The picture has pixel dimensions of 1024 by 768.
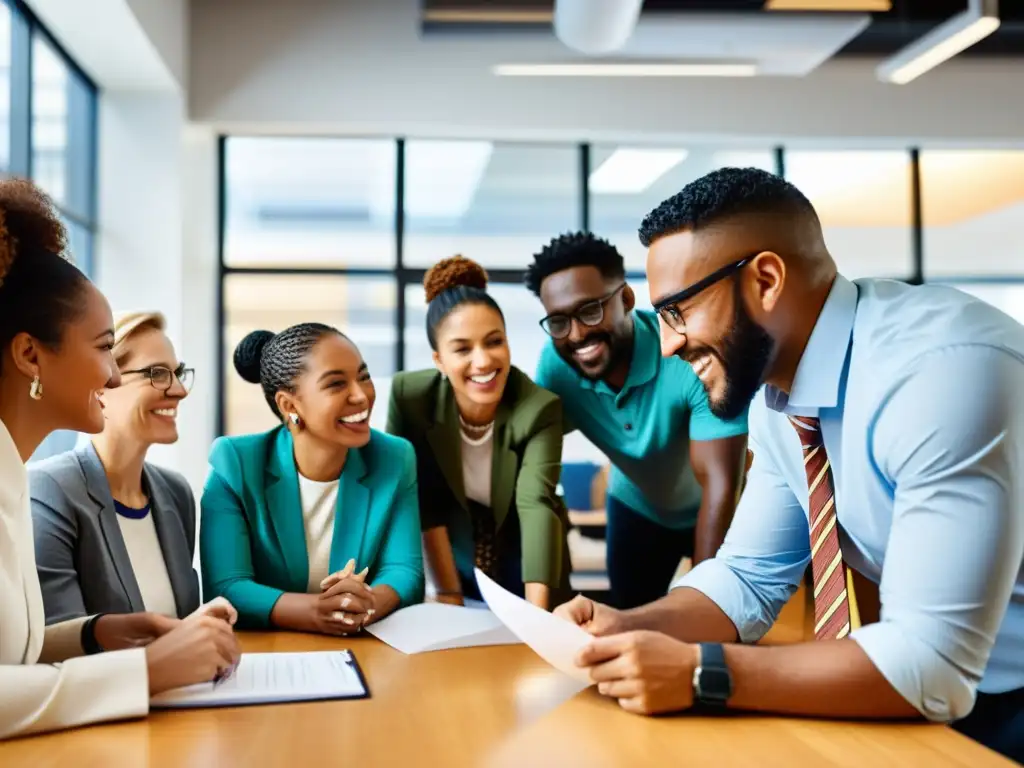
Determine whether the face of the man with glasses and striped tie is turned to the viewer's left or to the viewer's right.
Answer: to the viewer's left

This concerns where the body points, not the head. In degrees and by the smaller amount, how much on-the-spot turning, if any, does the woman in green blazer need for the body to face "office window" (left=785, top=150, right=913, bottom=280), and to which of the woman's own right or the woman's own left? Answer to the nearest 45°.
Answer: approximately 135° to the woman's own left

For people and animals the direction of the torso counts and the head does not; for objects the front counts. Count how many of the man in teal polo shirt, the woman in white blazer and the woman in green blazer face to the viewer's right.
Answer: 1

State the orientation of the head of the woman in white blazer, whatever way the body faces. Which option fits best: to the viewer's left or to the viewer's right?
to the viewer's right

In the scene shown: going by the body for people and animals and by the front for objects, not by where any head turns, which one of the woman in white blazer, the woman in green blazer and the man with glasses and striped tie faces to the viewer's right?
the woman in white blazer

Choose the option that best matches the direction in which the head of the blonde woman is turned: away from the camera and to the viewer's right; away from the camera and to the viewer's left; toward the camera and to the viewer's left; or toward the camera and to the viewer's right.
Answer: toward the camera and to the viewer's right

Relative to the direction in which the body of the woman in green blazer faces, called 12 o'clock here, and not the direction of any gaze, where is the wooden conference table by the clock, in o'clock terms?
The wooden conference table is roughly at 12 o'clock from the woman in green blazer.

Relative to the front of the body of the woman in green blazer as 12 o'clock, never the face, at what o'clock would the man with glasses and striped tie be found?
The man with glasses and striped tie is roughly at 11 o'clock from the woman in green blazer.

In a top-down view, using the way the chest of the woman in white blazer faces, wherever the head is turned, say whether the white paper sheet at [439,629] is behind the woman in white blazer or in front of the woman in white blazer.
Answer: in front

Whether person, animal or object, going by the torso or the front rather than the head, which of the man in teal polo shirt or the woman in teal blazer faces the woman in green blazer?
the man in teal polo shirt

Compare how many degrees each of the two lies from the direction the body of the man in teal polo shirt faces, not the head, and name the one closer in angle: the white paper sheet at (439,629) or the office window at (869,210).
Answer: the white paper sheet

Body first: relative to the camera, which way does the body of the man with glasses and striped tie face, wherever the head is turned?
to the viewer's left

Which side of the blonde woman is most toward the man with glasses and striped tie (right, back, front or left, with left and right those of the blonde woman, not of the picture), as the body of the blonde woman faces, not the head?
front

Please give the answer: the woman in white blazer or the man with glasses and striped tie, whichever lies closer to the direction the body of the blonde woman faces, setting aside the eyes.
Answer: the man with glasses and striped tie

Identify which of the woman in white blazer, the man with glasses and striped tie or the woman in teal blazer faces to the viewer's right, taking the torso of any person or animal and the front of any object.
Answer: the woman in white blazer
